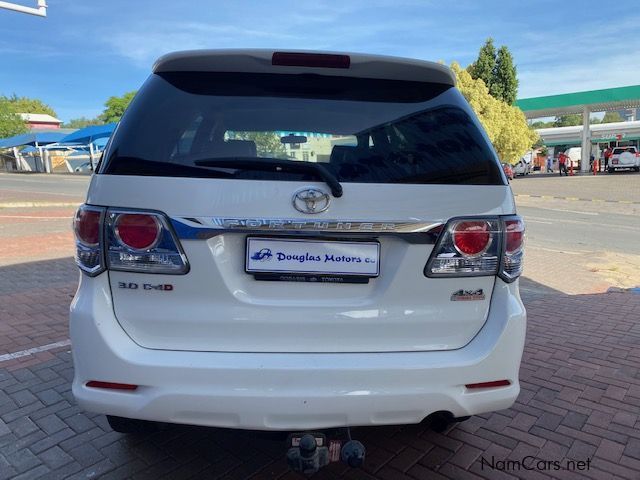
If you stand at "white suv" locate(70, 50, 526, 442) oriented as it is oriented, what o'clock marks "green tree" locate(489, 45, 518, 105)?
The green tree is roughly at 1 o'clock from the white suv.

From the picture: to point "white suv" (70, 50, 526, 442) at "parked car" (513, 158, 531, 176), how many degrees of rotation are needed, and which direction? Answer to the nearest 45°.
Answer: approximately 45° to its right

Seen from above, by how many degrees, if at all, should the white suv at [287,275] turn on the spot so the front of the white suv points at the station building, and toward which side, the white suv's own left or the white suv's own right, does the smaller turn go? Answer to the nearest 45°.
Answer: approximately 45° to the white suv's own right

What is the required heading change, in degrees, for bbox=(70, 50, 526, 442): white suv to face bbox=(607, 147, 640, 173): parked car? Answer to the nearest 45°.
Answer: approximately 45° to its right

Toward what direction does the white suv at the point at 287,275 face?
away from the camera

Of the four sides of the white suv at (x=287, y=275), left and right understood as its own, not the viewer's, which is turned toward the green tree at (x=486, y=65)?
front

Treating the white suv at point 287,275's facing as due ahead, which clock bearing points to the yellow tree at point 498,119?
The yellow tree is roughly at 1 o'clock from the white suv.

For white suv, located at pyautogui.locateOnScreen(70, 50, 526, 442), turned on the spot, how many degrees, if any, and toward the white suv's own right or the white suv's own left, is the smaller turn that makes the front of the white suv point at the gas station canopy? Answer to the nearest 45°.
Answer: approximately 45° to the white suv's own right
